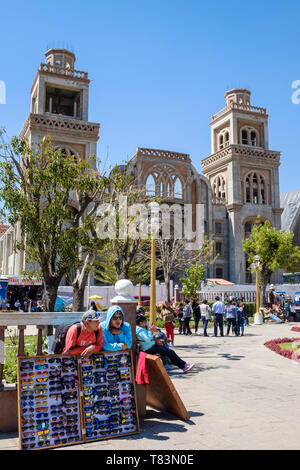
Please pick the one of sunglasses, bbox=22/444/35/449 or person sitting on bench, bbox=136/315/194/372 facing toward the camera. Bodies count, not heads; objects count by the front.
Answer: the sunglasses

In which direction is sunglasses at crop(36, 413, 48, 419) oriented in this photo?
toward the camera

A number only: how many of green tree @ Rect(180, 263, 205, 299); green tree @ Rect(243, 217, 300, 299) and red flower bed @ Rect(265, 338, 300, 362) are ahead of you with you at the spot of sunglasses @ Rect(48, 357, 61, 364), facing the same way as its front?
0

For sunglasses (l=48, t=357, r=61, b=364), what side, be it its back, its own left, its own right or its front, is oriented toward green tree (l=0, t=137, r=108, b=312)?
back

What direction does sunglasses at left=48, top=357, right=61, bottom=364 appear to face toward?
toward the camera

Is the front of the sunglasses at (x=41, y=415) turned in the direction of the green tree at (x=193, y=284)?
no

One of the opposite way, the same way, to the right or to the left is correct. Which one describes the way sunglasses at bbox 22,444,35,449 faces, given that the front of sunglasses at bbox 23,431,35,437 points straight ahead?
the same way

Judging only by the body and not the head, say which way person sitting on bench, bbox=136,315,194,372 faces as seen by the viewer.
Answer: to the viewer's right

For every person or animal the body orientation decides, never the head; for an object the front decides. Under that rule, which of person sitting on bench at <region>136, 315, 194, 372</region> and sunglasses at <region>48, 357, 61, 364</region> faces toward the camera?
the sunglasses

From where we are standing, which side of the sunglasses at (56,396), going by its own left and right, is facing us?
front

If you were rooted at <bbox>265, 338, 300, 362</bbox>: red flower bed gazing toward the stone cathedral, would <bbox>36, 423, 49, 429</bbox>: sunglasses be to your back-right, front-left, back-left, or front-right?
back-left

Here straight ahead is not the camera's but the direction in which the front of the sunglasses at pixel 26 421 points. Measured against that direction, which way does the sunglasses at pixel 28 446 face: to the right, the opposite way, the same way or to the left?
the same way

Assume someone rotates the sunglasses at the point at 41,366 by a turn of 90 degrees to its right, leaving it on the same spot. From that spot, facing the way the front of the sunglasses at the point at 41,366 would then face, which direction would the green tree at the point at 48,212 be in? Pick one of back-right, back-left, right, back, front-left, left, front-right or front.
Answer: right

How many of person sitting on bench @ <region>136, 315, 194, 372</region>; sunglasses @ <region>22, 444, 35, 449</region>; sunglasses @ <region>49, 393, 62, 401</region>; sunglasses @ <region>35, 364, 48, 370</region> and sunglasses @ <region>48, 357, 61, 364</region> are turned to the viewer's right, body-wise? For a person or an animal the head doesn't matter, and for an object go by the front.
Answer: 1
